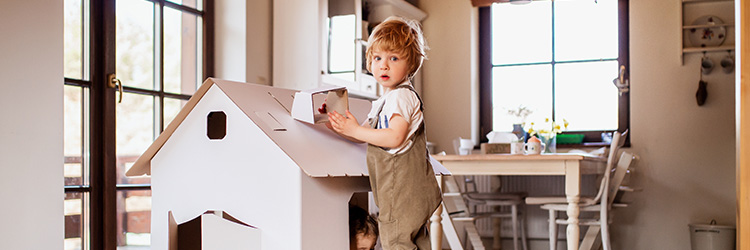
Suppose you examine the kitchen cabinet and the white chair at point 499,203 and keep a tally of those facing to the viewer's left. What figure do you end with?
0

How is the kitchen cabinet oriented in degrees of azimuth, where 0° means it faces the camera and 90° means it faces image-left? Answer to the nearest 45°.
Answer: approximately 315°

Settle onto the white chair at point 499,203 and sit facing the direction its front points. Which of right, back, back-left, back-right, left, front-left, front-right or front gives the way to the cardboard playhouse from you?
right

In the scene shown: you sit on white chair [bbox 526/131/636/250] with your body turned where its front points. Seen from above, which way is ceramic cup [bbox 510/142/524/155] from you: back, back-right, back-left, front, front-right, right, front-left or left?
front-left

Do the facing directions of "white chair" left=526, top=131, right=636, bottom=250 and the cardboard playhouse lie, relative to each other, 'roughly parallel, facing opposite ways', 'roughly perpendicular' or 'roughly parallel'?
roughly perpendicular

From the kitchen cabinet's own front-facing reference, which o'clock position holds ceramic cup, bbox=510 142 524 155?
The ceramic cup is roughly at 10 o'clock from the kitchen cabinet.

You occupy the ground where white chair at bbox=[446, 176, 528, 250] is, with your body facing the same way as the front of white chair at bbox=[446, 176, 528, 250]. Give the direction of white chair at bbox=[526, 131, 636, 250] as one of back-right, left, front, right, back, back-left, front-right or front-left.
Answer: front-right

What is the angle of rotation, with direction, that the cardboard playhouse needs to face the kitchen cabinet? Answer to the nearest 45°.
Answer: approximately 135° to its right

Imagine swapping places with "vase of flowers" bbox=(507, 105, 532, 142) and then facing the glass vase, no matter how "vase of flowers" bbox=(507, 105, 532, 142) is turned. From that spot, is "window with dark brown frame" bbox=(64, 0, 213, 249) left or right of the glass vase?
right

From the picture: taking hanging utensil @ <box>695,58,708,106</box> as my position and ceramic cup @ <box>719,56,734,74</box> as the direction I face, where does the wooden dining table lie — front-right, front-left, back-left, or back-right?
back-right

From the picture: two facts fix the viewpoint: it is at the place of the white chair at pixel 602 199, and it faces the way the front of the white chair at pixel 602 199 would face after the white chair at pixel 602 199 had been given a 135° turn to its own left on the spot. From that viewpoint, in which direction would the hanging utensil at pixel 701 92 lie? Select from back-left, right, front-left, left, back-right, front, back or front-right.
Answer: left

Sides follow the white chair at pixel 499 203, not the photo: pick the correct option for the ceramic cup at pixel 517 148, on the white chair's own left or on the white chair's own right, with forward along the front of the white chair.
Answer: on the white chair's own right

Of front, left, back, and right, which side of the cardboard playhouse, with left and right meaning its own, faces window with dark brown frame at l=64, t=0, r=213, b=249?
right

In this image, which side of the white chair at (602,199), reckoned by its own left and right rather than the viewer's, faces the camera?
left
